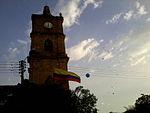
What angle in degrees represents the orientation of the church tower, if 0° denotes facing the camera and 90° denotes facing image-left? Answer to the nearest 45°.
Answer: approximately 0°

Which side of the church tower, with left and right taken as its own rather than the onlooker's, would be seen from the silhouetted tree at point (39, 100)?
front

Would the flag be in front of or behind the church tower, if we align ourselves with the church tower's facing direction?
in front
